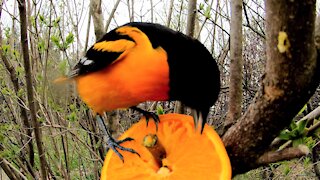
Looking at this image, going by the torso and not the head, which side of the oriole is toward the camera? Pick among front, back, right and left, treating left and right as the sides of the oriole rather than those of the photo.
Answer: right
